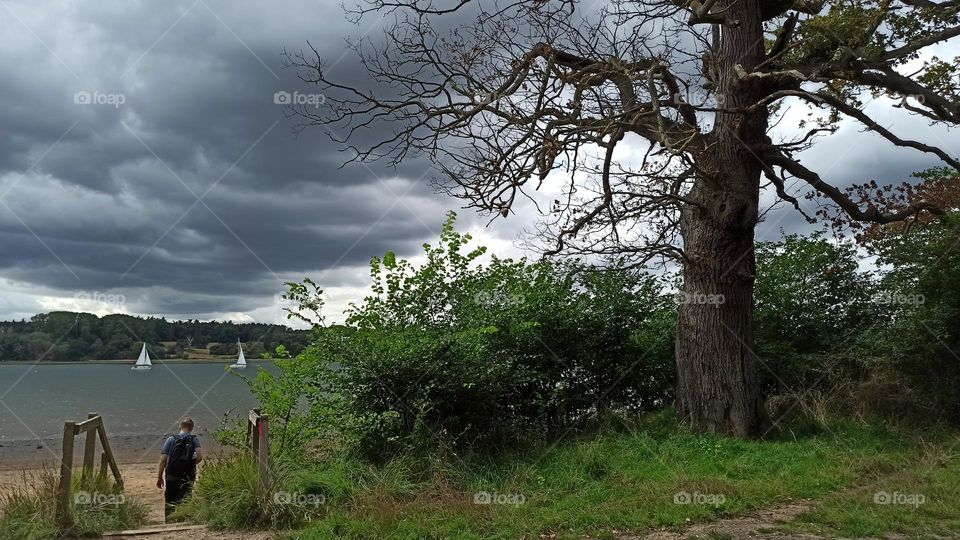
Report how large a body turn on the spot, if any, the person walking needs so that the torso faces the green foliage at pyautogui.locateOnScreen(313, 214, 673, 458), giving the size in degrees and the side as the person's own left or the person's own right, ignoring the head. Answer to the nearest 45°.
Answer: approximately 90° to the person's own right

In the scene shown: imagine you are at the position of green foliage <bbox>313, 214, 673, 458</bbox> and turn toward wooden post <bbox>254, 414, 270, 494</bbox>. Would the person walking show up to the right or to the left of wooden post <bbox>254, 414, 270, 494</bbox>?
right

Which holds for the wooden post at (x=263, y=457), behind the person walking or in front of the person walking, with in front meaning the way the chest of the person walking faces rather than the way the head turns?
behind

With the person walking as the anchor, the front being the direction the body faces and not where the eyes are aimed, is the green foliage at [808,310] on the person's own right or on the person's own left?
on the person's own right

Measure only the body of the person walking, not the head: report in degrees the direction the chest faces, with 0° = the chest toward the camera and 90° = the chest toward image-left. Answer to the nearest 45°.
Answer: approximately 180°

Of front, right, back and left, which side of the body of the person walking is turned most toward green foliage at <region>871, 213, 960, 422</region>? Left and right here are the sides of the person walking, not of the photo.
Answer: right
